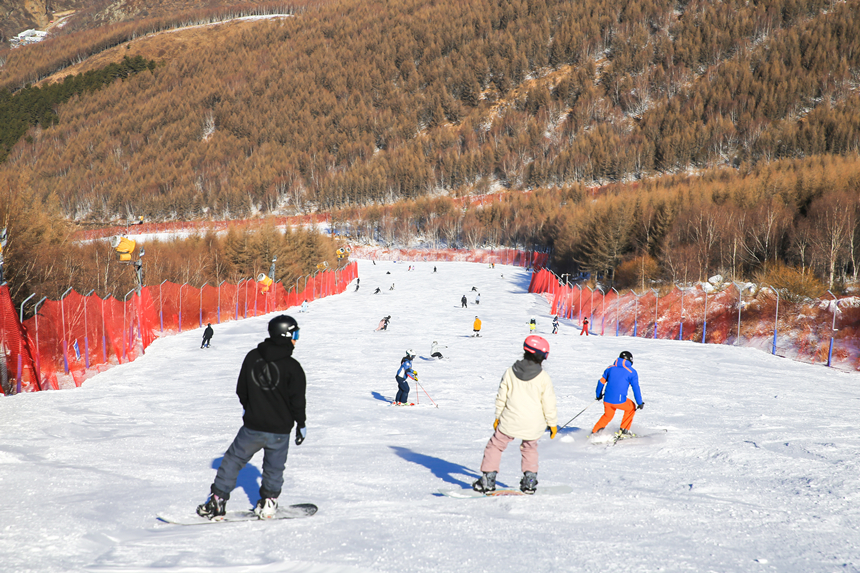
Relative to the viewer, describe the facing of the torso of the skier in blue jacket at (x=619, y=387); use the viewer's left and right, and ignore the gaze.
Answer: facing away from the viewer and to the right of the viewer

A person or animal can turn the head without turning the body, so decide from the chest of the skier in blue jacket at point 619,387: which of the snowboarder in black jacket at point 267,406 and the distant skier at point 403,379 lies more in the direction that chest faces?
the distant skier

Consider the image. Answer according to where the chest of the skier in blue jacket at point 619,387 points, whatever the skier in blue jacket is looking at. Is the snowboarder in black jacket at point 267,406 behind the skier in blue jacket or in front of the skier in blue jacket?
behind

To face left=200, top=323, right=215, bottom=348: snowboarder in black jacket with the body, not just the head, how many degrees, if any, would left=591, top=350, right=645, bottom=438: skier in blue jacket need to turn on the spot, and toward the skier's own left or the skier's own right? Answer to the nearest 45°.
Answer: approximately 90° to the skier's own left

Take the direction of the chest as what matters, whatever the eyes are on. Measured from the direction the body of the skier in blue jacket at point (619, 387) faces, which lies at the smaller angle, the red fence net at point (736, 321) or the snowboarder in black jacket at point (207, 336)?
the red fence net

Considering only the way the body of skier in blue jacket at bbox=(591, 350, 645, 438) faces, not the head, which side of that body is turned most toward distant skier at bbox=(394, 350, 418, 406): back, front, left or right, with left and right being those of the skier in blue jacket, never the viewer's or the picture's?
left

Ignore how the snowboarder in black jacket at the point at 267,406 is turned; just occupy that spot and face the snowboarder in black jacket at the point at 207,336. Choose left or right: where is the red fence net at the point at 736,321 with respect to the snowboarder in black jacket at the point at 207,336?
right

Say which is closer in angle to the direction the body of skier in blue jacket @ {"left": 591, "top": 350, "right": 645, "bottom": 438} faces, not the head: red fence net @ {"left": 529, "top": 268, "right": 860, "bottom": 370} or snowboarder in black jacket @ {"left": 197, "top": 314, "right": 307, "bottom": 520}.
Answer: the red fence net
